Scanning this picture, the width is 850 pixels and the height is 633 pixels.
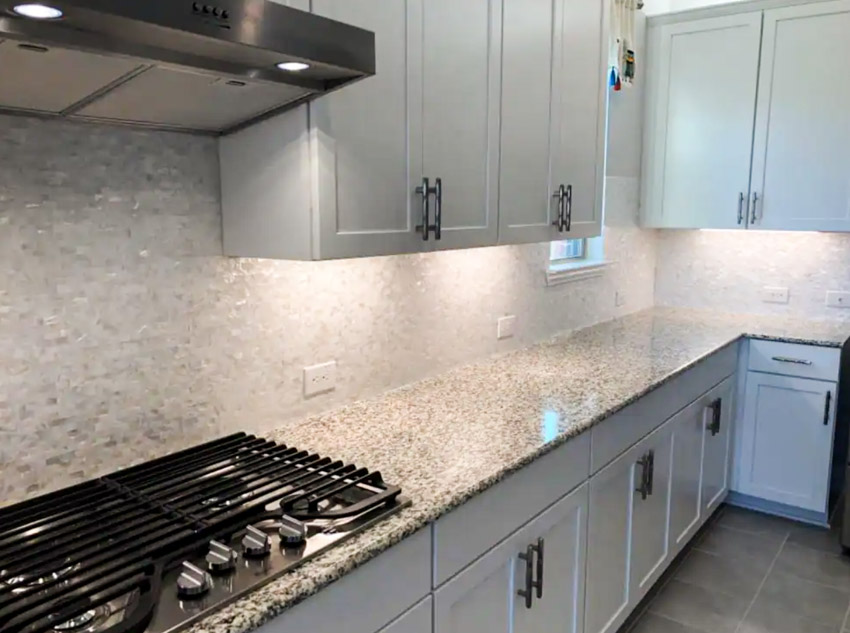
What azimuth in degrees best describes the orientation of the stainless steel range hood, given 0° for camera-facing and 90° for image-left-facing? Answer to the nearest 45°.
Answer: approximately 315°

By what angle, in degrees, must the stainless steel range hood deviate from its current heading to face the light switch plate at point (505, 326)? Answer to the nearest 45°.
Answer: approximately 90° to its left

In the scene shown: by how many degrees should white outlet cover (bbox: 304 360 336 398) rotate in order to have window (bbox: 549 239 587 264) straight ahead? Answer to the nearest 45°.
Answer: approximately 90° to its left

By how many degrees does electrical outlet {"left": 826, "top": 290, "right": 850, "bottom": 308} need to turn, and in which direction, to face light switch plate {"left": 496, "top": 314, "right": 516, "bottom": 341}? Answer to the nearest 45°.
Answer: approximately 45° to its right

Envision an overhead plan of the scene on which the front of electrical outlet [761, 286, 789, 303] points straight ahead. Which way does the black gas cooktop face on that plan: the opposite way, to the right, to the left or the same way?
to the left

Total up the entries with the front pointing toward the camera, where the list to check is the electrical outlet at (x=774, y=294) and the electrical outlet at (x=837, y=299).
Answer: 2

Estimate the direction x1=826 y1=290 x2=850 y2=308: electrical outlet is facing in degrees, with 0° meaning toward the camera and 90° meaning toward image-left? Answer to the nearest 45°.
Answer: approximately 0°
